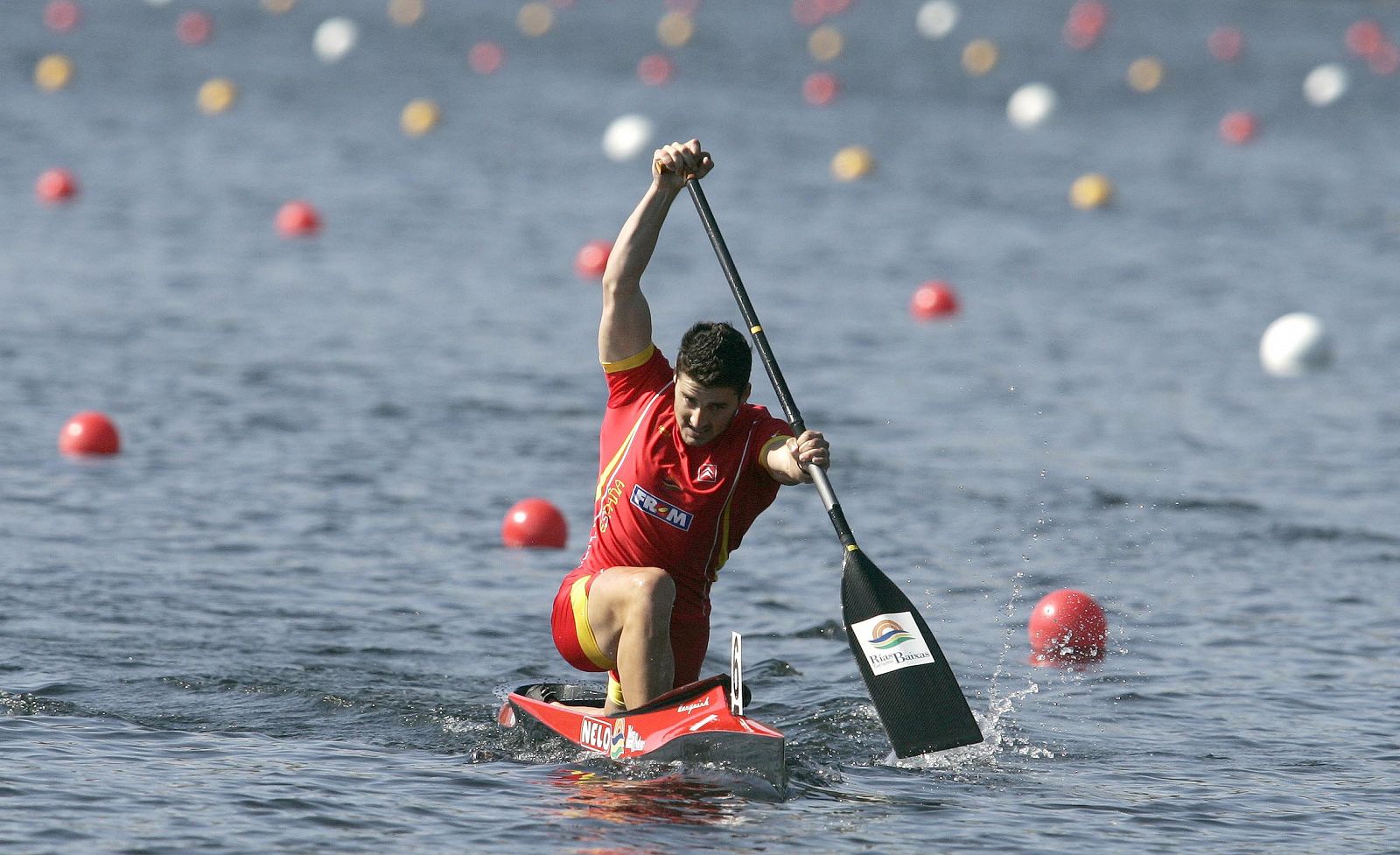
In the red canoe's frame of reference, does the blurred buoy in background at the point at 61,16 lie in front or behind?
behind

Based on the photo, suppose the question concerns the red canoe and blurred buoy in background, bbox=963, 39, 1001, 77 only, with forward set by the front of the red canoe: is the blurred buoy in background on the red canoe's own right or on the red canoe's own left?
on the red canoe's own left

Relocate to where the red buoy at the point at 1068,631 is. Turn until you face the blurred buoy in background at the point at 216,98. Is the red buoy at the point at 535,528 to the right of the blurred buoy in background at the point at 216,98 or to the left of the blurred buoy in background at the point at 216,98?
left

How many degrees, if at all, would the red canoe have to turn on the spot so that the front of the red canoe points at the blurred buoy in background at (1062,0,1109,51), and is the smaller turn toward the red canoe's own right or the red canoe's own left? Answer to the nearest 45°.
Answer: approximately 135° to the red canoe's own left

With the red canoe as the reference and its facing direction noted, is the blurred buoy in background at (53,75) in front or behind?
behind

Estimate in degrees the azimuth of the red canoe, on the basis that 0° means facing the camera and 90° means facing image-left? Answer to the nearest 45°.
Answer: approximately 315°

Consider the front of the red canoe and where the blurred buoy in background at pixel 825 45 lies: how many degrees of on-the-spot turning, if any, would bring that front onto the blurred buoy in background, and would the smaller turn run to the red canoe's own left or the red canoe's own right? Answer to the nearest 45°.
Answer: approximately 135° to the red canoe's own left

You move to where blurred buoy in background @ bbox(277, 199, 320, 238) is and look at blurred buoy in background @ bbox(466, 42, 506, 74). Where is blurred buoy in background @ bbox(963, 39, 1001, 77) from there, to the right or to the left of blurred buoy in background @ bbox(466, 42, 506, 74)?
right

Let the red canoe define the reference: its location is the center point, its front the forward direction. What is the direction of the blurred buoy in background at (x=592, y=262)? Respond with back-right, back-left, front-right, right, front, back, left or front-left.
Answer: back-left

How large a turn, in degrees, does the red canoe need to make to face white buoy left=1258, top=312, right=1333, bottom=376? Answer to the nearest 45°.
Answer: approximately 90° to its left

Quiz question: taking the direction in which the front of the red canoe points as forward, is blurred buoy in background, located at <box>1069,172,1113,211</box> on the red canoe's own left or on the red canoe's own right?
on the red canoe's own left

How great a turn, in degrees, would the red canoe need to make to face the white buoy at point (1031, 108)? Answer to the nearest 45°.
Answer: approximately 135° to its left
